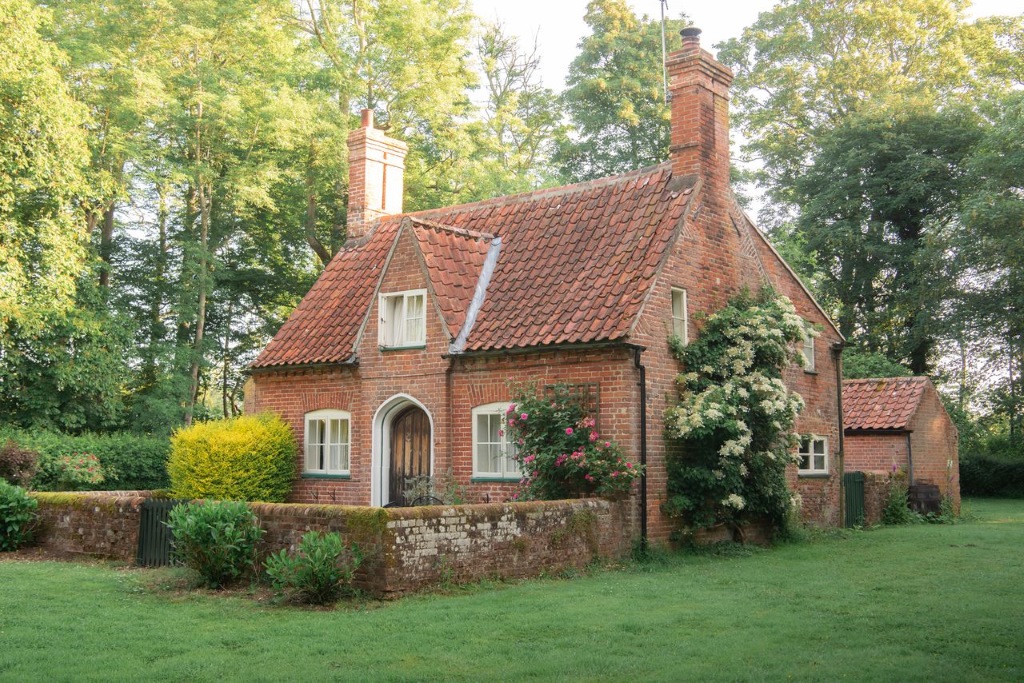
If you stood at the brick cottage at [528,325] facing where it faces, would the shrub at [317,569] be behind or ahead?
ahead

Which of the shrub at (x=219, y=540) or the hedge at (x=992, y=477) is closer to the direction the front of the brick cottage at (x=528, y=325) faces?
the shrub

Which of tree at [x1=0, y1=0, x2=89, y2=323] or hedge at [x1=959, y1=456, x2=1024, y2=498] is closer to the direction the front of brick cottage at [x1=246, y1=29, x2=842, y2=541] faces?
the tree

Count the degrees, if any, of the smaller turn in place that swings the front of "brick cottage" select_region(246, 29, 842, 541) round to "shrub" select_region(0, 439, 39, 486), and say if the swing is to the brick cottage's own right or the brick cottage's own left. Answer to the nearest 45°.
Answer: approximately 45° to the brick cottage's own right

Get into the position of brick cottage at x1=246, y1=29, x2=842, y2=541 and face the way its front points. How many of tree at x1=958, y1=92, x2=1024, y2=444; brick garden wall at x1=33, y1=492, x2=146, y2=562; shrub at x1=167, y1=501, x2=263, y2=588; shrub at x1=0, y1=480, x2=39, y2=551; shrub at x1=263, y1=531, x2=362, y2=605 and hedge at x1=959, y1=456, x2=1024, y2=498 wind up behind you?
2

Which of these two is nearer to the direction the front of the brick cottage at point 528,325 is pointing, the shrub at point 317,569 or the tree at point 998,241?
the shrub

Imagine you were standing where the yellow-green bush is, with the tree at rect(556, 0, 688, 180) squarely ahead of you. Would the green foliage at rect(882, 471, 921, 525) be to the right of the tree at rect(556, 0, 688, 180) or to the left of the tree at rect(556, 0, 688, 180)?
right

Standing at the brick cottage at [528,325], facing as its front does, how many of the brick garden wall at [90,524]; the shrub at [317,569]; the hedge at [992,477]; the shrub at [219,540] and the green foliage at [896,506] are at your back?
2

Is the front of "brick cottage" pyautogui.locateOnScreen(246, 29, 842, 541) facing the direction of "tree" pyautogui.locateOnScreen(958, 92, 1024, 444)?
no

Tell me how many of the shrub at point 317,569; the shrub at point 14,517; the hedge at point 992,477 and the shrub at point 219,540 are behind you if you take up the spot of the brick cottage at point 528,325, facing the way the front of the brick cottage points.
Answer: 1

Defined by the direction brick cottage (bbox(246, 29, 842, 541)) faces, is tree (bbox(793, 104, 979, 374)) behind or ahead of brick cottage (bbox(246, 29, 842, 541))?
behind

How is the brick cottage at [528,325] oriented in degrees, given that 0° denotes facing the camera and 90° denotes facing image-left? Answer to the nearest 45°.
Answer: approximately 45°

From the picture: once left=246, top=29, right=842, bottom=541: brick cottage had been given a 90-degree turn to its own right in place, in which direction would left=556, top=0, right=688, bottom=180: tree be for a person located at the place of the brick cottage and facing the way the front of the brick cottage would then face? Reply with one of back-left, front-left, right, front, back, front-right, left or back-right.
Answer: front-right

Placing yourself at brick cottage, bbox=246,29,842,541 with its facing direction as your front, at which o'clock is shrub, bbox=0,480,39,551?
The shrub is roughly at 1 o'clock from the brick cottage.

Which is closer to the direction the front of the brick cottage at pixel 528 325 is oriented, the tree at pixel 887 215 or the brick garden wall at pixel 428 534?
the brick garden wall

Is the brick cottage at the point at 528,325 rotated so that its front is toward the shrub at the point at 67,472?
no

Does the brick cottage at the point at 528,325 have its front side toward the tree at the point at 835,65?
no

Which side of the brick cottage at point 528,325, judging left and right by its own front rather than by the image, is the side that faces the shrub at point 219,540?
front

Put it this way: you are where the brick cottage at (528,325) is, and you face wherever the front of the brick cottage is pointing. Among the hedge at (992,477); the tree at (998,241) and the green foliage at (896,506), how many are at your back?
3
